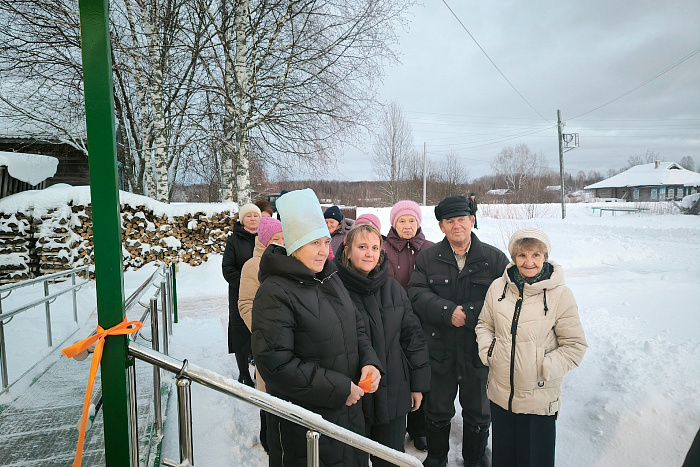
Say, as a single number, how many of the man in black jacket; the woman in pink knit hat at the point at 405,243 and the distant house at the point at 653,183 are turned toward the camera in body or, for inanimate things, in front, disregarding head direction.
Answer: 3

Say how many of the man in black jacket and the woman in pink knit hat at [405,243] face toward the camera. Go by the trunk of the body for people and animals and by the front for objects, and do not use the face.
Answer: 2

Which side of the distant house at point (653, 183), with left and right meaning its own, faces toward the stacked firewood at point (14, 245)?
front

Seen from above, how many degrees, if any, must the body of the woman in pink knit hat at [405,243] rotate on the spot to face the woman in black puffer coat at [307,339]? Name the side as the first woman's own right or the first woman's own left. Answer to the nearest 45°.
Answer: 0° — they already face them

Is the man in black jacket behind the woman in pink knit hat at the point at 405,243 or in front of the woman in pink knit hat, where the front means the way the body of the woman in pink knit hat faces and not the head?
in front

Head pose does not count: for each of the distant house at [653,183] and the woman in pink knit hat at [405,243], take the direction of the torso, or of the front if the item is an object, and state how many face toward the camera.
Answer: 2

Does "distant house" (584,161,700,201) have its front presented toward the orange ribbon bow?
yes

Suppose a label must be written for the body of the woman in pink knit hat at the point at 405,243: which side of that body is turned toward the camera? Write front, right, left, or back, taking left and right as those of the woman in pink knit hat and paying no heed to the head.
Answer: front

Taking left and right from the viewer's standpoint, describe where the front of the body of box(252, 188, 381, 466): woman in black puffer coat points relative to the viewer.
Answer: facing the viewer and to the right of the viewer

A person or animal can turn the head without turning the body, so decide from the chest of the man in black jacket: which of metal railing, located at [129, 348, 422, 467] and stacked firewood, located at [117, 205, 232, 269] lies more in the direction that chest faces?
the metal railing

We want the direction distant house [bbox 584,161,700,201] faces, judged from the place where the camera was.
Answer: facing the viewer

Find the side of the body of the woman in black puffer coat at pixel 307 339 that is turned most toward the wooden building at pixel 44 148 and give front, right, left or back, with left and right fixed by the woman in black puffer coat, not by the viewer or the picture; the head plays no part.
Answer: back
